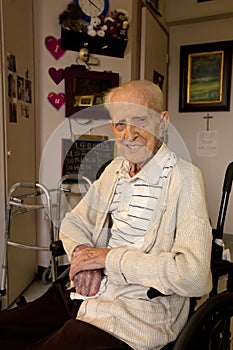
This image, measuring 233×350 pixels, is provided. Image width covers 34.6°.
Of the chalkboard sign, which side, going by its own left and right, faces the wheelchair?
front

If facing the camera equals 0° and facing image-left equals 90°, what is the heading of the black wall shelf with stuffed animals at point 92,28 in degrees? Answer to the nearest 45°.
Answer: approximately 0°

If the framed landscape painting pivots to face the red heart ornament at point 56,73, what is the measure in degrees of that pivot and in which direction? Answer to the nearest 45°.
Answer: approximately 45° to its right

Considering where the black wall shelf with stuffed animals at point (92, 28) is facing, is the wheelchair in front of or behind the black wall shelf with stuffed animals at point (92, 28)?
in front

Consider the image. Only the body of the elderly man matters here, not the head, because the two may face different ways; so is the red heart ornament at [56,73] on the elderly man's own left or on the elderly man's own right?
on the elderly man's own right

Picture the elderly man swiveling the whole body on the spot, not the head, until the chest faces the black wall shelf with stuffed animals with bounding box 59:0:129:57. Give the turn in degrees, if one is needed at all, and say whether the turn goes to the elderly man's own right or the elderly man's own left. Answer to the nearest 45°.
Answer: approximately 135° to the elderly man's own right

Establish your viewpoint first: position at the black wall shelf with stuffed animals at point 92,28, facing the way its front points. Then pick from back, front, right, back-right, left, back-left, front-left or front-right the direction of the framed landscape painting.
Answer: back-left

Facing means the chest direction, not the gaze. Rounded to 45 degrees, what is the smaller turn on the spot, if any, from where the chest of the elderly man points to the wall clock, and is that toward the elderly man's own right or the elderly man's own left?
approximately 135° to the elderly man's own right
